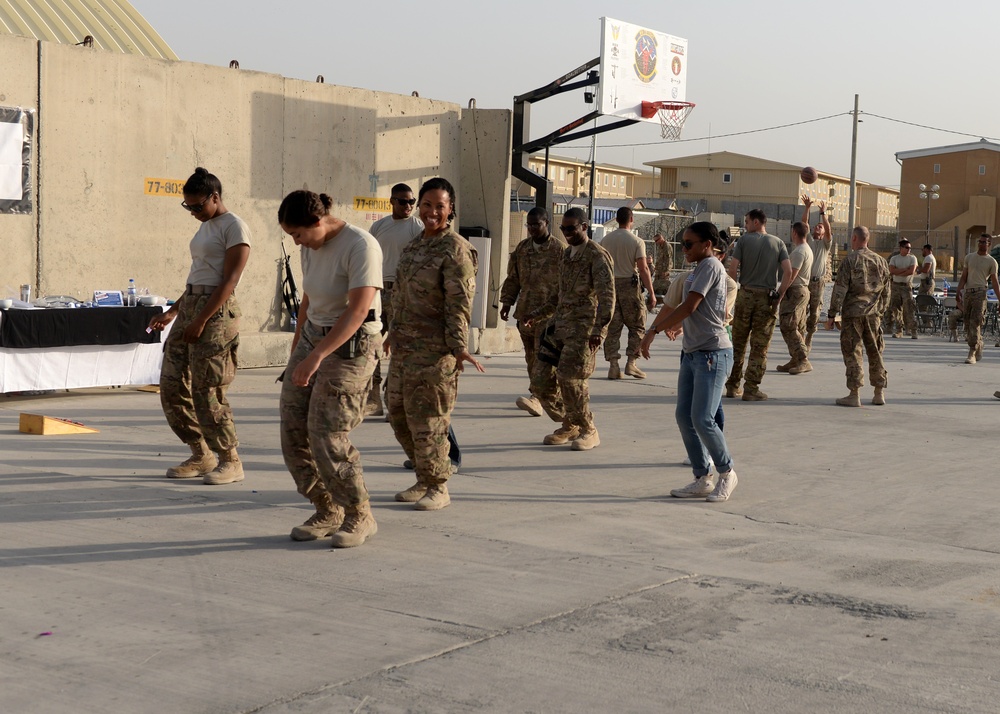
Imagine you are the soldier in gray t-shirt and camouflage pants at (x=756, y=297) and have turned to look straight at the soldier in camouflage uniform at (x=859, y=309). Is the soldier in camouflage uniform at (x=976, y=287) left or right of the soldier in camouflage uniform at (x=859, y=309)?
left

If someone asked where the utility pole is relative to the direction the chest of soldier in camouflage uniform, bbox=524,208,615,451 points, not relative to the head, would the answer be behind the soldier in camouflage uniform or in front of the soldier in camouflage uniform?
behind

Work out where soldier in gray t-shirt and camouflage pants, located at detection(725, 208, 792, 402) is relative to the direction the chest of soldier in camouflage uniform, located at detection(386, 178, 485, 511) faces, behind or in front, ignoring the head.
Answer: behind

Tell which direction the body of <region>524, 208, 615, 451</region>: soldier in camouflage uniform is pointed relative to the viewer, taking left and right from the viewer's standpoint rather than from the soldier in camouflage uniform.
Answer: facing the viewer and to the left of the viewer

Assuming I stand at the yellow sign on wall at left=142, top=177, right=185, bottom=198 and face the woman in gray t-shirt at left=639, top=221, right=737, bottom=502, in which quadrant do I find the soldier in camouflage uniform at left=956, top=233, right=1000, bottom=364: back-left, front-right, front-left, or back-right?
front-left

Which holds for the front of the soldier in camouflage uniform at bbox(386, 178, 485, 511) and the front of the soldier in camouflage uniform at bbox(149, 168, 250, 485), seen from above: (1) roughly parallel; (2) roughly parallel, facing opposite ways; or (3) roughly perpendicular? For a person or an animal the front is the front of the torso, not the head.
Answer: roughly parallel

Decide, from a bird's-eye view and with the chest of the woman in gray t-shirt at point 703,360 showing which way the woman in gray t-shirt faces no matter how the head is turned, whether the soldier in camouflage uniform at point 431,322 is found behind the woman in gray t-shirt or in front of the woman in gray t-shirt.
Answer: in front

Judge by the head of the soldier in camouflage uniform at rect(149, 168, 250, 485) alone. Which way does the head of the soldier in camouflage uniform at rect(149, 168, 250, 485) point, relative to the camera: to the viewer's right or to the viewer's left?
to the viewer's left

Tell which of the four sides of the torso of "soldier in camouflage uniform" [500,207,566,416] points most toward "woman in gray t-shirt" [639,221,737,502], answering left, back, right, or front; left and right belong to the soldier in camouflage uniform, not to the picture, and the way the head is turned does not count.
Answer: left

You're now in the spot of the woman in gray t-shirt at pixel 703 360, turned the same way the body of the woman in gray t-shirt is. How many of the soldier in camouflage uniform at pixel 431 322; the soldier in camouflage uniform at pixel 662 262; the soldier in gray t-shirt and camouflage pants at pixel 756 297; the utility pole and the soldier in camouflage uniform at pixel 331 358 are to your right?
3

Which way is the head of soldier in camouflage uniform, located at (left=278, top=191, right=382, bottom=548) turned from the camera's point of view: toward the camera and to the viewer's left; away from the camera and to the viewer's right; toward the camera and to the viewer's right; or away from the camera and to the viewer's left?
toward the camera and to the viewer's left

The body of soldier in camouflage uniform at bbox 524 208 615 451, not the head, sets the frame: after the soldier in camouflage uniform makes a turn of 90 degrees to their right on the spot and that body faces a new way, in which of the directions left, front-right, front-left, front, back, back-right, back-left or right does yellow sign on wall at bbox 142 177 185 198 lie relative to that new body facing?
front

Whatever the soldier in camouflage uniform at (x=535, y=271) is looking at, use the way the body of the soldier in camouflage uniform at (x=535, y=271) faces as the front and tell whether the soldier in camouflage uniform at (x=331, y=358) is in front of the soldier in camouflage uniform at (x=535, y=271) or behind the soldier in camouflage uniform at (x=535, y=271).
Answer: in front
